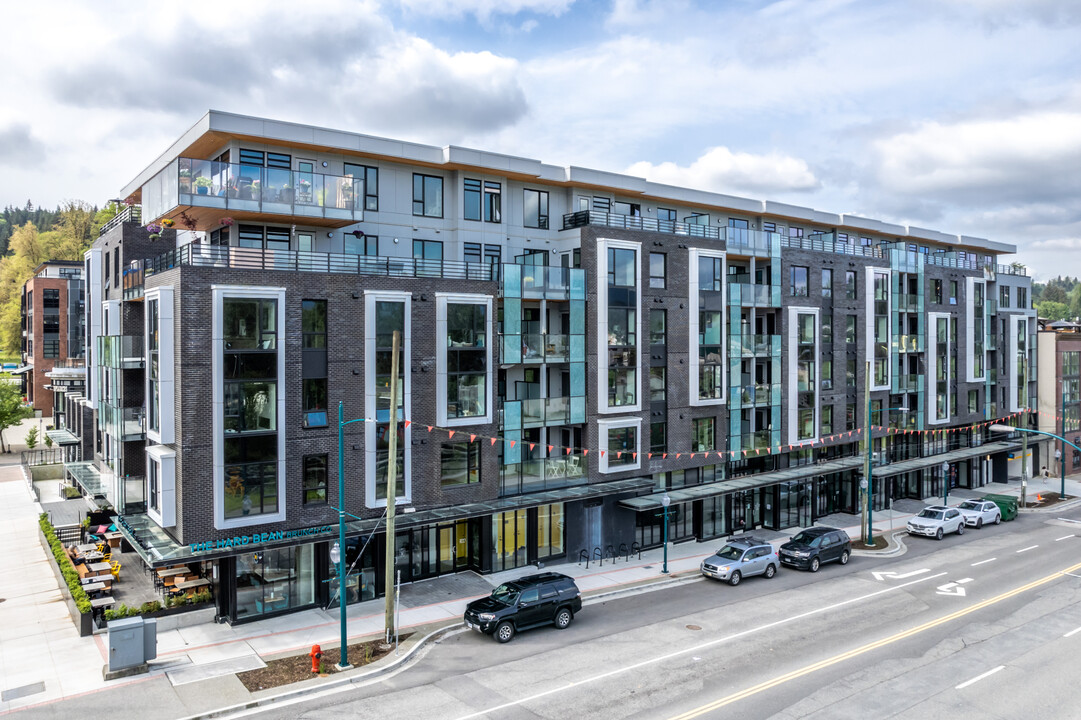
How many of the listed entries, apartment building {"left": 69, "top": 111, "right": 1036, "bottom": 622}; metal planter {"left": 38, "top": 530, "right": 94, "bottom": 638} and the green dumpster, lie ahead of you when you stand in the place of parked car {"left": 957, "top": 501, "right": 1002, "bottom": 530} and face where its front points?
2

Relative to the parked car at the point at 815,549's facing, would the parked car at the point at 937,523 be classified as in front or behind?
behind

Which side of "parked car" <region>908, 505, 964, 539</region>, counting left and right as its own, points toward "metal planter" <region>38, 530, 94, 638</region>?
front

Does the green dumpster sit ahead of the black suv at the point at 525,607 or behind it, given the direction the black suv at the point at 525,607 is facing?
behind

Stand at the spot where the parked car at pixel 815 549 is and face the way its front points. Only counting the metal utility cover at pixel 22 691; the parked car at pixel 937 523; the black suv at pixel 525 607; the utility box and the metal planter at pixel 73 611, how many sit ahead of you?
4

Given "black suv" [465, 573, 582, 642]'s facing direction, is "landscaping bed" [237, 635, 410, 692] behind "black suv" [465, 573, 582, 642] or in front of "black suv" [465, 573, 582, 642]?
in front

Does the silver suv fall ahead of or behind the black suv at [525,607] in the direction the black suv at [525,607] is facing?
behind

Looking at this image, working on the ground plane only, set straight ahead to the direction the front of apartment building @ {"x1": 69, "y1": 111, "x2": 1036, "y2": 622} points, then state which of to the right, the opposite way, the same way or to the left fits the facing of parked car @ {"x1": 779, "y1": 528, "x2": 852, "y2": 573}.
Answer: to the right

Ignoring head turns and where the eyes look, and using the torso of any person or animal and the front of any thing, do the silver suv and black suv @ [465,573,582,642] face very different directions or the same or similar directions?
same or similar directions

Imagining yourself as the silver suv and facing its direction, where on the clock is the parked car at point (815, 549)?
The parked car is roughly at 6 o'clock from the silver suv.

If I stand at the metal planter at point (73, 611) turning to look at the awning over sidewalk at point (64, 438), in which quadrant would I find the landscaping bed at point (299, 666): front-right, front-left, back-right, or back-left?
back-right

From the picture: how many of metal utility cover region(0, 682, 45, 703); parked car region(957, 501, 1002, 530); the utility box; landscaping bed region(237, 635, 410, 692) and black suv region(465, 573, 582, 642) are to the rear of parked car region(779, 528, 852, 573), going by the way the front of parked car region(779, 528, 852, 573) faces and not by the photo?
1

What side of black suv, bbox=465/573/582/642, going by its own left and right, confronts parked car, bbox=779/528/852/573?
back

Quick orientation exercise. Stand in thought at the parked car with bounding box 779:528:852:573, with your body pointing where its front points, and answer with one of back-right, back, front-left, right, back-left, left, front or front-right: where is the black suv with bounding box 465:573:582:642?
front

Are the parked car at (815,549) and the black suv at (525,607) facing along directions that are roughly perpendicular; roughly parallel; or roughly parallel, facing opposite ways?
roughly parallel

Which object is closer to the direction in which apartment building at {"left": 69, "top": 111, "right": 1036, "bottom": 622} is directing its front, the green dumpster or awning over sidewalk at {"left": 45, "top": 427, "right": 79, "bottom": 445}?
the green dumpster

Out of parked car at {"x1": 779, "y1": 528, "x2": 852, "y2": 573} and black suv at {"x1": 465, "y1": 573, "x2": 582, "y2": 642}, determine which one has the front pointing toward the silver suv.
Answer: the parked car

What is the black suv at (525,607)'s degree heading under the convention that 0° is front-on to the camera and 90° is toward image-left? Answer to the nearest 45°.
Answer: approximately 45°

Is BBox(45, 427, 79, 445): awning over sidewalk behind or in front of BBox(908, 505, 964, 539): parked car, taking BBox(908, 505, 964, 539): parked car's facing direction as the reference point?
in front

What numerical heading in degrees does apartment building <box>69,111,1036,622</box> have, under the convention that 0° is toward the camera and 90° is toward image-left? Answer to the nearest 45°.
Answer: approximately 315°

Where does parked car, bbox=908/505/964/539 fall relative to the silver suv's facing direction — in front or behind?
behind
